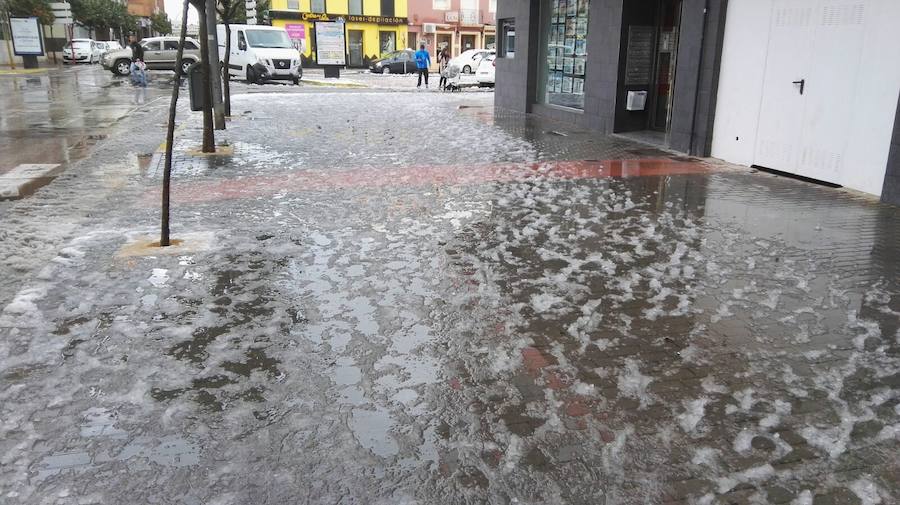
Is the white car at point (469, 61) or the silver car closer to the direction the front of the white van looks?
the white car

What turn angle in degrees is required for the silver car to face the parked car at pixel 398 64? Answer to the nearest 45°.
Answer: approximately 180°

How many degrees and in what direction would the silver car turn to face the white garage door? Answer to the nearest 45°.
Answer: approximately 90° to its left

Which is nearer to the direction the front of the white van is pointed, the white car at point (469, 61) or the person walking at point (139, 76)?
the white car

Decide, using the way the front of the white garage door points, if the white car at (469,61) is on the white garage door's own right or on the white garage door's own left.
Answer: on the white garage door's own right

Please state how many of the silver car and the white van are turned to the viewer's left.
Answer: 1

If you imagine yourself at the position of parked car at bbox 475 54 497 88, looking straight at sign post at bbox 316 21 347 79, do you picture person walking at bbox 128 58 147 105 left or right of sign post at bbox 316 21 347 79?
left

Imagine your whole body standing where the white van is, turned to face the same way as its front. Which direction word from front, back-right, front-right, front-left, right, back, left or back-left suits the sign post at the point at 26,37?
back

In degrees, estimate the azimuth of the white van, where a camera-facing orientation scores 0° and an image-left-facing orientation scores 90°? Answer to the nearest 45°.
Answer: approximately 315°

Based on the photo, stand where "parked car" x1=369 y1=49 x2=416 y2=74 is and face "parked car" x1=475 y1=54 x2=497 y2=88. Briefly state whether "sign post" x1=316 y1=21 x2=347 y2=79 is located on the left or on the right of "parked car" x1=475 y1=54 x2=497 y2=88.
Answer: right

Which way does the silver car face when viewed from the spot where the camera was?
facing to the left of the viewer

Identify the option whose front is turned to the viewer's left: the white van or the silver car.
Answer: the silver car

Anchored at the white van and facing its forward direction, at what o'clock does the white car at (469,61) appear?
The white car is roughly at 10 o'clock from the white van.
